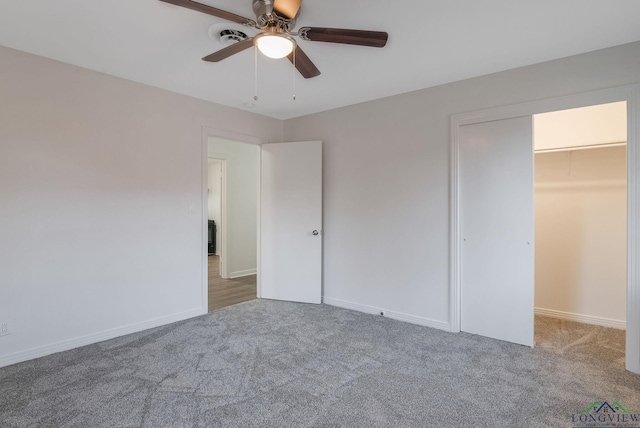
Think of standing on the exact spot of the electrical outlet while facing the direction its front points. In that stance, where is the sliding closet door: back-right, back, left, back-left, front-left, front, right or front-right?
front-left

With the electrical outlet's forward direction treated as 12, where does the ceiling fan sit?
The ceiling fan is roughly at 11 o'clock from the electrical outlet.

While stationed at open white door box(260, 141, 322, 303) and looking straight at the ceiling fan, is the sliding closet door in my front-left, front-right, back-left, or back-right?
front-left

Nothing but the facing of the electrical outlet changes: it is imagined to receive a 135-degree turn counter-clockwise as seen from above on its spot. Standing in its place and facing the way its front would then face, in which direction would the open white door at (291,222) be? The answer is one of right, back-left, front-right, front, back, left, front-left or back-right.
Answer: front-right
